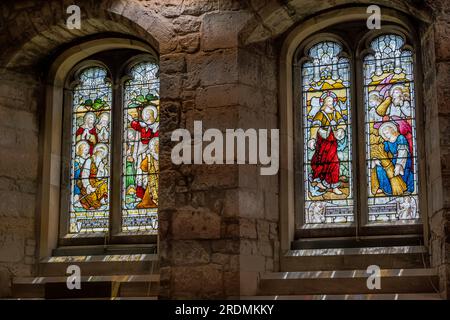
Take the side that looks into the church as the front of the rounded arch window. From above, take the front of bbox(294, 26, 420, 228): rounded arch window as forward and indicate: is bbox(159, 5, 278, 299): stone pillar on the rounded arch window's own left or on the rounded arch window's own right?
on the rounded arch window's own right

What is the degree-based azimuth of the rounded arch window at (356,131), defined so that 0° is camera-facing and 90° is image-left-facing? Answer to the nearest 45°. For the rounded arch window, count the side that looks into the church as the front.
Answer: approximately 0°

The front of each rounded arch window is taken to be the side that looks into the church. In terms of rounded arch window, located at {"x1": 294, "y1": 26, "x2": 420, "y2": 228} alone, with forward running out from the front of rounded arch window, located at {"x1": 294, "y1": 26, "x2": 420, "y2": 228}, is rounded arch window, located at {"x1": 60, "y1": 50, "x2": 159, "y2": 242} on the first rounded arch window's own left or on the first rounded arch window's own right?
on the first rounded arch window's own right

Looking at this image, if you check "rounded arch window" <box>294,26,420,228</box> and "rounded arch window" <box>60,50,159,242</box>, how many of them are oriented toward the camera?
2

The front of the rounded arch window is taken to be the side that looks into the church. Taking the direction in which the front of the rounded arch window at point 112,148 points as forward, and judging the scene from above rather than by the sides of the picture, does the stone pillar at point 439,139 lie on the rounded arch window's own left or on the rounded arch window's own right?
on the rounded arch window's own left
